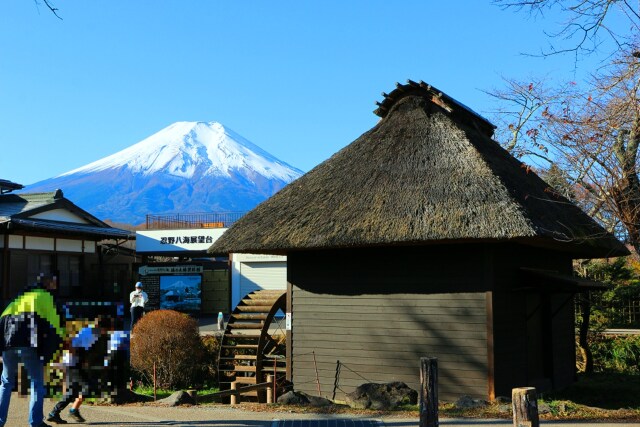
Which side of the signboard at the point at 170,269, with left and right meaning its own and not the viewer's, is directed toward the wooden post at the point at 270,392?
front

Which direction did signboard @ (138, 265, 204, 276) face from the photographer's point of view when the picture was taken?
facing the viewer

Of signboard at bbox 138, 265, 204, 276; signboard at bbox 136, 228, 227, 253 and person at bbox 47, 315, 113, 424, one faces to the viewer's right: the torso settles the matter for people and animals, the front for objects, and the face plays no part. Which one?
the person

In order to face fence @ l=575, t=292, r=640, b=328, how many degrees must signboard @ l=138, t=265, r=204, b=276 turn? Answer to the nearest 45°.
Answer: approximately 45° to its left

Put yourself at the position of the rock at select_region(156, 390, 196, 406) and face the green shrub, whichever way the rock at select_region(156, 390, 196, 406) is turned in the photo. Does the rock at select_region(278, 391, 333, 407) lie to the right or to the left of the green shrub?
right

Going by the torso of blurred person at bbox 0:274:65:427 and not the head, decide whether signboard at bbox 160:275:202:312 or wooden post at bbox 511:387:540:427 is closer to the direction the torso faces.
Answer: the signboard

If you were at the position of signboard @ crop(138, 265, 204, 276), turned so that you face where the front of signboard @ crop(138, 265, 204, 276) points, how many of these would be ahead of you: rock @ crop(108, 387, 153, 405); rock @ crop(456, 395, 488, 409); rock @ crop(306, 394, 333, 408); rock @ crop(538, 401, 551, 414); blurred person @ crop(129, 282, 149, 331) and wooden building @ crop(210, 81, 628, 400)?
6

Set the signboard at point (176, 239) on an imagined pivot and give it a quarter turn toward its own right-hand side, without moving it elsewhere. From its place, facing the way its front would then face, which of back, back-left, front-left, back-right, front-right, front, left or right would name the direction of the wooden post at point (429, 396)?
left

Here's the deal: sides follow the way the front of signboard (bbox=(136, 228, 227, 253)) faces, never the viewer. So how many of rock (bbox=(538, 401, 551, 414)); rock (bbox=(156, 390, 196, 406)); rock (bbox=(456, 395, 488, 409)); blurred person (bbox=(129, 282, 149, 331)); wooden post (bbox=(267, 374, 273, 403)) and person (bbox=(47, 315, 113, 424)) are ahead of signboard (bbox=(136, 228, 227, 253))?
6

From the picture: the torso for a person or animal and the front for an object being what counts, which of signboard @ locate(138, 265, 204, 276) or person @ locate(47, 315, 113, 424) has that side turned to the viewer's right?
the person

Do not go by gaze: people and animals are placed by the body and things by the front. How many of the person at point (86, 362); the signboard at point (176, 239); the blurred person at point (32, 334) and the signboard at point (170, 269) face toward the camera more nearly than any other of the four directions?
2

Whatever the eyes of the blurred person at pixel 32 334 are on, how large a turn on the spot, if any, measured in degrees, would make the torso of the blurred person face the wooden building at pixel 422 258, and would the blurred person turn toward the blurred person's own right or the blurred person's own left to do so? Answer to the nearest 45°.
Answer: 0° — they already face it

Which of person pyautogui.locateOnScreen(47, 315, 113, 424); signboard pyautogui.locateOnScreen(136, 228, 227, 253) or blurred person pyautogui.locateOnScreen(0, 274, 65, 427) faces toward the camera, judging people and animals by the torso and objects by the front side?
the signboard

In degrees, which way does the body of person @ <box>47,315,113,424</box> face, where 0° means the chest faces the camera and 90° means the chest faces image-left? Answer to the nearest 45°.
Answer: approximately 270°

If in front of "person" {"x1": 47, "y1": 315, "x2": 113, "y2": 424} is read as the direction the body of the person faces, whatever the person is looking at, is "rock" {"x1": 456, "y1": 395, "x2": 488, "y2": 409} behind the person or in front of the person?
in front

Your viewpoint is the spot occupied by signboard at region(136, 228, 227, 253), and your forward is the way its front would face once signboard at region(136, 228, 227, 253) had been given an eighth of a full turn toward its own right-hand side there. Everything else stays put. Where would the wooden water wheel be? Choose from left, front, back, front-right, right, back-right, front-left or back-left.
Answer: front-left

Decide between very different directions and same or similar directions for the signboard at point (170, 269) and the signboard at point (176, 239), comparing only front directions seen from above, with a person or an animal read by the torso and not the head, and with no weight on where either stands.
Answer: same or similar directions
